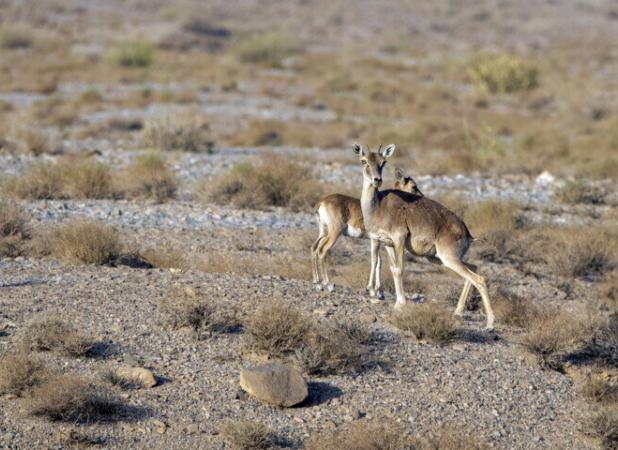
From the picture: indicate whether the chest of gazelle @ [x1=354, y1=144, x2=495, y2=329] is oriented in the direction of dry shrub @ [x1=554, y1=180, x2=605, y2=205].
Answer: no

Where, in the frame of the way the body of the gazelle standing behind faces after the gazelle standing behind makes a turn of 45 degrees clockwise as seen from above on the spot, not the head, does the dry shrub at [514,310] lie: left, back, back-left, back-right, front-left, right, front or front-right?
front-left

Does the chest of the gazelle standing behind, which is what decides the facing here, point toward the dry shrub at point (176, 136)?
no

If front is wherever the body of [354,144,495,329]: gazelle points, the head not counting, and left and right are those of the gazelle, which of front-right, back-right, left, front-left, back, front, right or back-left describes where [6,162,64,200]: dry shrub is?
front-right

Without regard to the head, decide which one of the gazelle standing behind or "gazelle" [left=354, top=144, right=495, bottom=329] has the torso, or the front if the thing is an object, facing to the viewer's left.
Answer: the gazelle

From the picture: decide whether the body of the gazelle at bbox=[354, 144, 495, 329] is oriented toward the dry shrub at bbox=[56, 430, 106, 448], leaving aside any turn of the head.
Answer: no

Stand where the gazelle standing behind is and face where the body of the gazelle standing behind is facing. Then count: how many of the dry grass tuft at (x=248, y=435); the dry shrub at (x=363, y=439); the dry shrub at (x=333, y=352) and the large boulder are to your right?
4

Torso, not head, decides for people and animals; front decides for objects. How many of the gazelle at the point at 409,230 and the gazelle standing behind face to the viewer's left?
1

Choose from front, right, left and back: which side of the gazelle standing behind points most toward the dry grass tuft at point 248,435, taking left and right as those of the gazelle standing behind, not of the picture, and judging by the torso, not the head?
right

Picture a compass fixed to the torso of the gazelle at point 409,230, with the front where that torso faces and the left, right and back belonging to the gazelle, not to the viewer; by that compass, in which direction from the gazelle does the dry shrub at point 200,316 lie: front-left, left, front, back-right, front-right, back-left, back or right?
front-left

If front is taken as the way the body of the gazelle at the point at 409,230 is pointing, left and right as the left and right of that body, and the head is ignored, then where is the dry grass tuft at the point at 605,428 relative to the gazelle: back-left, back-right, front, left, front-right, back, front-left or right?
back-left

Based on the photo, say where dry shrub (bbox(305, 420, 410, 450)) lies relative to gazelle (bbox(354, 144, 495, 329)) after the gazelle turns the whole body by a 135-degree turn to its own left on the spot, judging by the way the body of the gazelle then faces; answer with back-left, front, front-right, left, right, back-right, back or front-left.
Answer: front-right

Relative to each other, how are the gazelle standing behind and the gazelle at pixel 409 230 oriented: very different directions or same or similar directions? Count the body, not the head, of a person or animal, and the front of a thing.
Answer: very different directions

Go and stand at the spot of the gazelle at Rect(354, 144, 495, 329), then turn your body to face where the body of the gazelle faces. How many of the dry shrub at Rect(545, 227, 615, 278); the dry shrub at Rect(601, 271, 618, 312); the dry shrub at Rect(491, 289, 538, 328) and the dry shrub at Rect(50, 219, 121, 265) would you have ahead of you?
1

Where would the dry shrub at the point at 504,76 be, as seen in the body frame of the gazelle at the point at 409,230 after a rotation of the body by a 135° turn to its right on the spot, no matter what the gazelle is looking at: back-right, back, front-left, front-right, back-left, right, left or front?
front-left

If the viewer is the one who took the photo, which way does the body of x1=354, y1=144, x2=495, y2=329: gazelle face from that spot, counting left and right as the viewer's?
facing to the left of the viewer

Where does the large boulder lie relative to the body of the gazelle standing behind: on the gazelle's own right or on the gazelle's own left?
on the gazelle's own right

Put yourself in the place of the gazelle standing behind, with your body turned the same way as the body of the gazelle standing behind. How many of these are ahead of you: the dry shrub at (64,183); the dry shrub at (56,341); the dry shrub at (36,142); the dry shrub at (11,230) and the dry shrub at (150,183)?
0

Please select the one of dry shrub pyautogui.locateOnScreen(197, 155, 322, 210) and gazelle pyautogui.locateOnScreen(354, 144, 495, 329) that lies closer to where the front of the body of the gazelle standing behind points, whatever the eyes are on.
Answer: the gazelle

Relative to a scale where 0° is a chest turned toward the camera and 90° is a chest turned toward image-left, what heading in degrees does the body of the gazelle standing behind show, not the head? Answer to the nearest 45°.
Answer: approximately 270°
